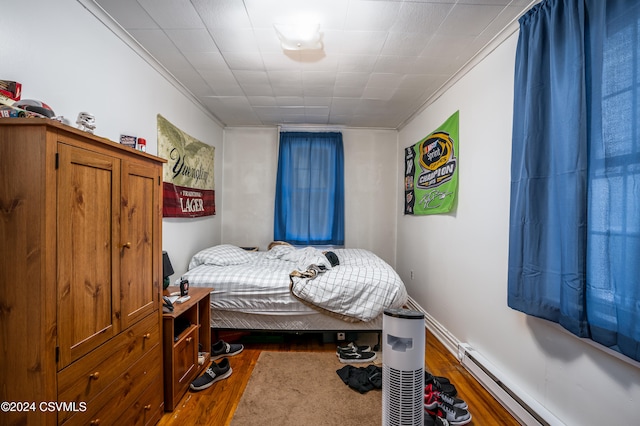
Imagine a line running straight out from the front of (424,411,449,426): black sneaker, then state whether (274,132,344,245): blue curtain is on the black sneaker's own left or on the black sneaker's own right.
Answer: on the black sneaker's own left

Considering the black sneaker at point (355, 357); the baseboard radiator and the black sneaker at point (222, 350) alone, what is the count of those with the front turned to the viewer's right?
2

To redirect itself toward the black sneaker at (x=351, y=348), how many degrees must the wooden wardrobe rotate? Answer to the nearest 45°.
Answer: approximately 45° to its left

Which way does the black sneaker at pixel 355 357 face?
to the viewer's right

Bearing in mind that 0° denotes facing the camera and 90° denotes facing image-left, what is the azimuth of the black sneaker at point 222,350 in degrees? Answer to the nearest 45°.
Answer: approximately 270°

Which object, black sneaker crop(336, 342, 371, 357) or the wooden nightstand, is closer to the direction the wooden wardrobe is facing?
the black sneaker

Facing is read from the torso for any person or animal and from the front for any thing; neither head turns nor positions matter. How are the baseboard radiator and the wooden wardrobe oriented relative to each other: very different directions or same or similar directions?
very different directions

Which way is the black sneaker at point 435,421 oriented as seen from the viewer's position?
to the viewer's right
